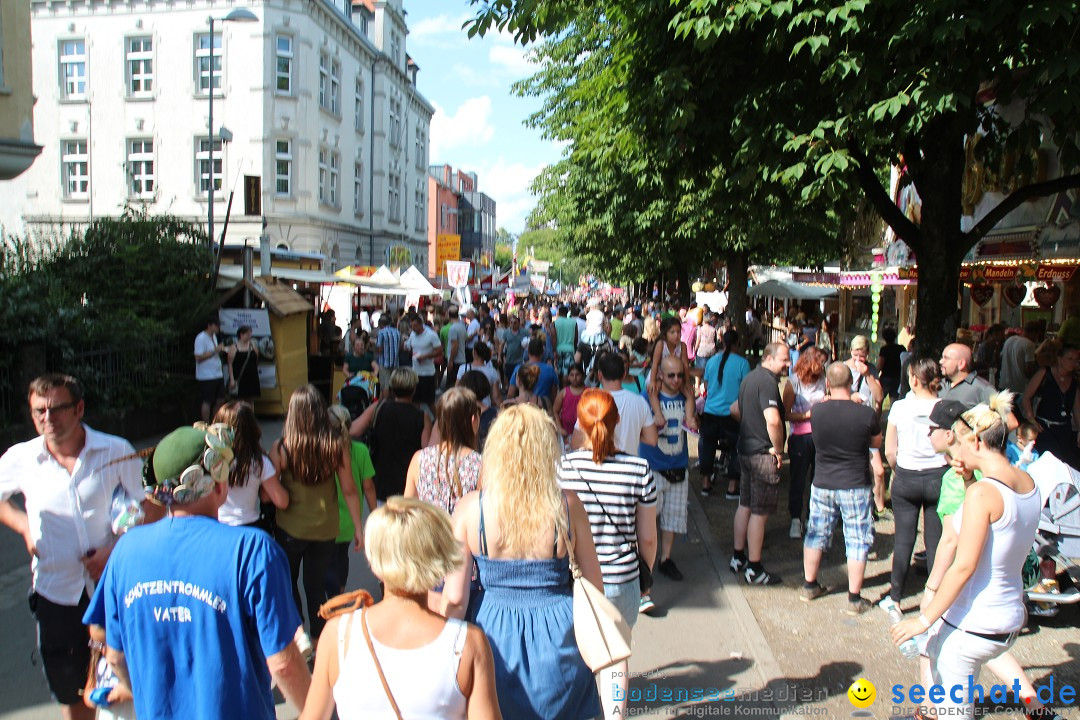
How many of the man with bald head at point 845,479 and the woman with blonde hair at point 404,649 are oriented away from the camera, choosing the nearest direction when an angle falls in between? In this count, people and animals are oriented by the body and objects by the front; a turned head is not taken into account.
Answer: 2

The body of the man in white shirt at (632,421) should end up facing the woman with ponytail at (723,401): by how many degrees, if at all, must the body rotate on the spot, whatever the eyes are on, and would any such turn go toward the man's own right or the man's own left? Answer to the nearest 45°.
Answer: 0° — they already face them

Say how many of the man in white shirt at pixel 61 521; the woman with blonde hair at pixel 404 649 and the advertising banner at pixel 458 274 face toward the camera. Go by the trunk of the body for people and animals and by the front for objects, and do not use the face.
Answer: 2

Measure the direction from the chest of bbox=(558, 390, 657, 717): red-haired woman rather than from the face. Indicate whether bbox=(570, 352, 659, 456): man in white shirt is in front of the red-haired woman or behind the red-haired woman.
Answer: in front

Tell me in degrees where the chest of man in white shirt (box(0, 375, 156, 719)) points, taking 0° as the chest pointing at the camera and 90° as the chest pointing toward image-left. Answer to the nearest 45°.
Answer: approximately 0°

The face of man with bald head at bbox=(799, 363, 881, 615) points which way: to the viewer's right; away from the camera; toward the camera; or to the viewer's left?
away from the camera

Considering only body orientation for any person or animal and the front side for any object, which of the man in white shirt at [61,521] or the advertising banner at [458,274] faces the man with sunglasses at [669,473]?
the advertising banner

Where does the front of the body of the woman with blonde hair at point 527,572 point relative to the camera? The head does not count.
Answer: away from the camera

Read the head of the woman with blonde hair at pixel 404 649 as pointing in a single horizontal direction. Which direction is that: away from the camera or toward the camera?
away from the camera

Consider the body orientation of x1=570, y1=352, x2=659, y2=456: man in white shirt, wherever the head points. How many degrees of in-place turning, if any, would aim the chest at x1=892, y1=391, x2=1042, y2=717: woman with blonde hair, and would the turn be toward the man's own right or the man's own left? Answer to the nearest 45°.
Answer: approximately 135° to the man's own right

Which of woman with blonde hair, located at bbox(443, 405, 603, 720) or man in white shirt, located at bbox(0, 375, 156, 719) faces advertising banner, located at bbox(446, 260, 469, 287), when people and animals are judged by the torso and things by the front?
the woman with blonde hair

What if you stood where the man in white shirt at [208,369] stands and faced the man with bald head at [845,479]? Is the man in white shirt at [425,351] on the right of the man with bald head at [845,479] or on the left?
left

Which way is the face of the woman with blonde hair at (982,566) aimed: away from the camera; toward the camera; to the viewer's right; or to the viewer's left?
to the viewer's left
